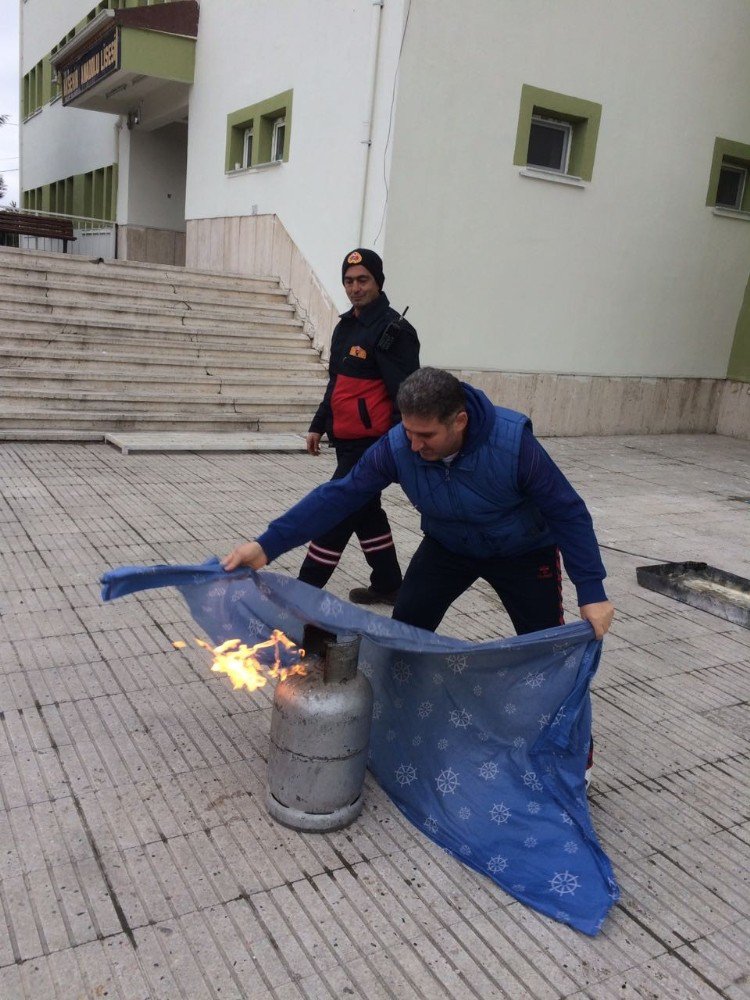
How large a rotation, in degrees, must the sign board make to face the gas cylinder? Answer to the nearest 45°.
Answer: approximately 45° to its left

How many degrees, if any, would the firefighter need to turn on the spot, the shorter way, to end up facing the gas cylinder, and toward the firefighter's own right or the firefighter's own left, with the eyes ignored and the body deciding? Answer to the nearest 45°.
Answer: approximately 45° to the firefighter's own left

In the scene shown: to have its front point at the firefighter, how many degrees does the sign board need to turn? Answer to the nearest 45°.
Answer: approximately 45° to its left

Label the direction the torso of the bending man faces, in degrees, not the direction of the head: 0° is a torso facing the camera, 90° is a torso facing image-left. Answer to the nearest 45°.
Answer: approximately 45°

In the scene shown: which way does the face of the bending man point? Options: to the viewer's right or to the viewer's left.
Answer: to the viewer's left

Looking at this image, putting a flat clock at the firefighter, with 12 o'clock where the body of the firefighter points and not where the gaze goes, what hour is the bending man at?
The bending man is roughly at 10 o'clock from the firefighter.

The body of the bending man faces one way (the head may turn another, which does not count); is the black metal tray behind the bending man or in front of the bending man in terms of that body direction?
behind

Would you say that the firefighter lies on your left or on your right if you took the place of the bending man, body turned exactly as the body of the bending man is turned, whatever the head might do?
on your right
